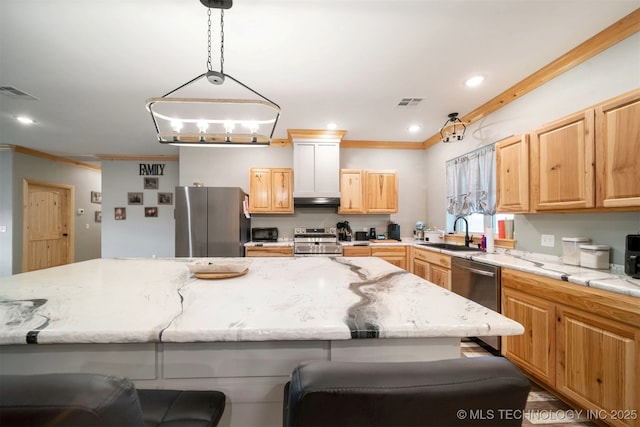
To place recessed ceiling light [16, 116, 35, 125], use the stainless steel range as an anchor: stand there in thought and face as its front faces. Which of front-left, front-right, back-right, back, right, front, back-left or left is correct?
right

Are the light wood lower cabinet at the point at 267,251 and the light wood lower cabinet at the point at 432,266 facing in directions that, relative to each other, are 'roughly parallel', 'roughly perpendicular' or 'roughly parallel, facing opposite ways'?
roughly perpendicular

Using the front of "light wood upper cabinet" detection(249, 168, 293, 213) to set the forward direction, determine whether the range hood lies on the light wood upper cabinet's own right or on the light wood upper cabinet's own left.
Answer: on the light wood upper cabinet's own left

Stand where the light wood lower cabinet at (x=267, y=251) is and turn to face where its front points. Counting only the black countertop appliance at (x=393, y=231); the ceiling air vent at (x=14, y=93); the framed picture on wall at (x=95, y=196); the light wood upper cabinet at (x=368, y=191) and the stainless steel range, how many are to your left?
3

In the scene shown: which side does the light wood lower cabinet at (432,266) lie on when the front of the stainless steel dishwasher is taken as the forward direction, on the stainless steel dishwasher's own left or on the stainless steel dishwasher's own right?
on the stainless steel dishwasher's own right

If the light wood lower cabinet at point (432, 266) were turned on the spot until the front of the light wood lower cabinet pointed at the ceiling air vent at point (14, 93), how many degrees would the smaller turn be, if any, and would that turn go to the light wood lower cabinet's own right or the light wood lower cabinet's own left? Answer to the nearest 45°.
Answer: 0° — it already faces it

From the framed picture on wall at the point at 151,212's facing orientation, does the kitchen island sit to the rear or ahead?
ahead

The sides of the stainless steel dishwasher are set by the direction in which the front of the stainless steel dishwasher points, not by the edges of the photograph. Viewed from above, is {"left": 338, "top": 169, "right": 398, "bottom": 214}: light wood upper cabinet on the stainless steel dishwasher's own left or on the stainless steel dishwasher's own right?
on the stainless steel dishwasher's own right

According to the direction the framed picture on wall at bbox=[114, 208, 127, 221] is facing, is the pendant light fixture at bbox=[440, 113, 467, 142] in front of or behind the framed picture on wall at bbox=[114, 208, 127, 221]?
in front
